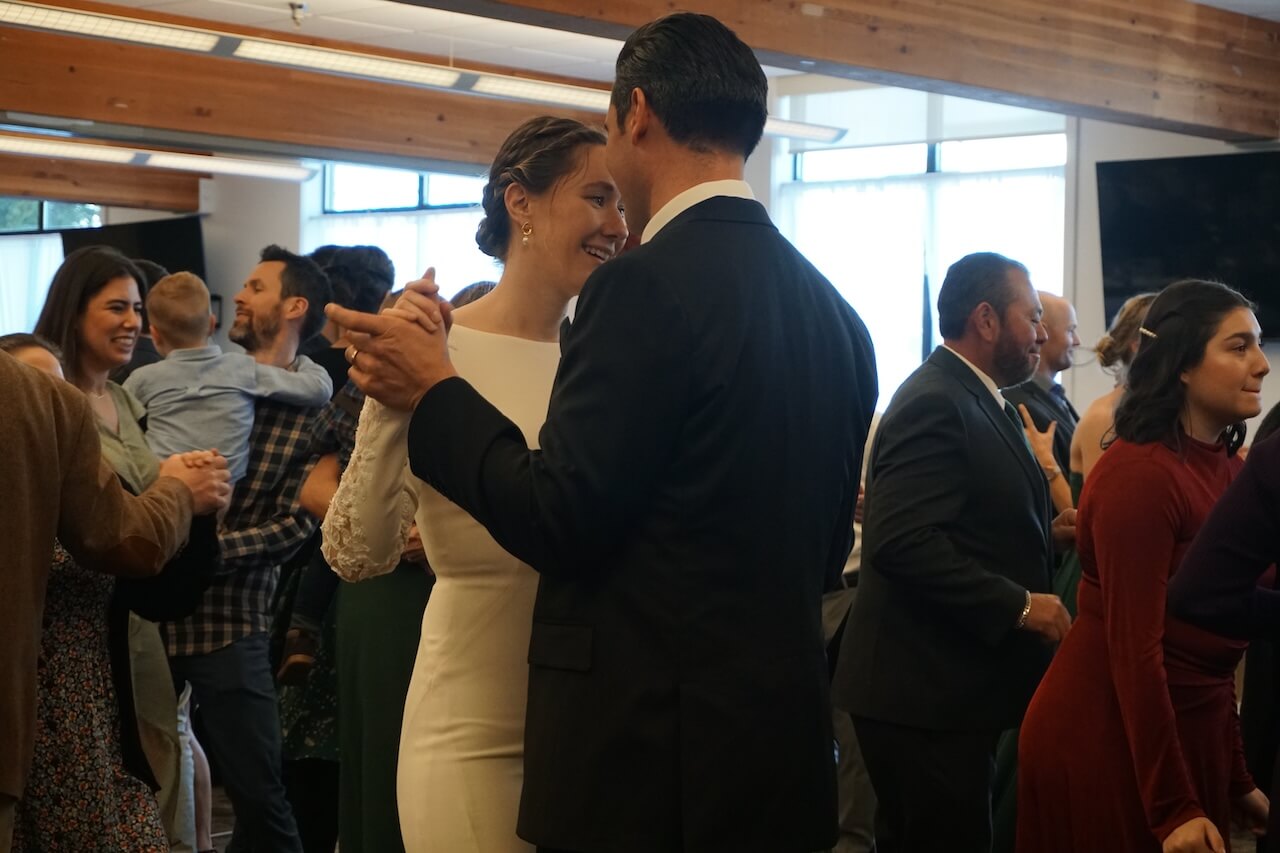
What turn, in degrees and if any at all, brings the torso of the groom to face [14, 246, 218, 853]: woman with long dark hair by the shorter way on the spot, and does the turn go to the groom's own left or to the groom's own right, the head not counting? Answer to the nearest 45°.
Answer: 0° — they already face them

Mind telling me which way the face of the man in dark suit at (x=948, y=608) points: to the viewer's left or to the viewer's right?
to the viewer's right

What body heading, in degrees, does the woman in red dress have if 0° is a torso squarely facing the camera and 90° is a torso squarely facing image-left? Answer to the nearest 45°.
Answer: approximately 270°

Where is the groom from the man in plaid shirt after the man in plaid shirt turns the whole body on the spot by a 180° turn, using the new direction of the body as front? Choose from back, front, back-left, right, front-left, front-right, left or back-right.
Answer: right

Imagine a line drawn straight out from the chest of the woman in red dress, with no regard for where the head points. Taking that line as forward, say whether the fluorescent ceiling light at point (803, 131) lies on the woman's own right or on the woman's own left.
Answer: on the woman's own left

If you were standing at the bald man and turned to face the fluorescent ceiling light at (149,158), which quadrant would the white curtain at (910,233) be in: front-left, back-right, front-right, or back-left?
front-right

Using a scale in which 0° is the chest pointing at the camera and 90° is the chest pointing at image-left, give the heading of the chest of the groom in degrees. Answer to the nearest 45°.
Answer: approximately 135°

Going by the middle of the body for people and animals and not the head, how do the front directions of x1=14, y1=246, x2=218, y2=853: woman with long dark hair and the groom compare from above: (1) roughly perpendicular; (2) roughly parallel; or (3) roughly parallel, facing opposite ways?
roughly parallel, facing opposite ways

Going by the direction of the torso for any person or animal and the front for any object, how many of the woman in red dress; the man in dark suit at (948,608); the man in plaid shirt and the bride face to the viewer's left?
1

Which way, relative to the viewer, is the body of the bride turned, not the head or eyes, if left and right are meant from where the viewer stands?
facing the viewer and to the right of the viewer

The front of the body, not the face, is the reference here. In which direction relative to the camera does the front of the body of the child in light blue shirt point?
away from the camera

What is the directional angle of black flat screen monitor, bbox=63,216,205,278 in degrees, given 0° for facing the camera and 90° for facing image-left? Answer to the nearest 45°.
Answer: approximately 45°

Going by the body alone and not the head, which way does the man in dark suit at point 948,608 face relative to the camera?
to the viewer's right

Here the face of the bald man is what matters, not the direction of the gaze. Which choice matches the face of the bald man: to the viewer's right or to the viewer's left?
to the viewer's right

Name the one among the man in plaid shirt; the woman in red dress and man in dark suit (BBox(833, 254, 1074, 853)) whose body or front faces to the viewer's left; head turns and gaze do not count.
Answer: the man in plaid shirt

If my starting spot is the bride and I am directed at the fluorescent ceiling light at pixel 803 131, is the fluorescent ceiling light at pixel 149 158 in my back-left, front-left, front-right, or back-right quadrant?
front-left
